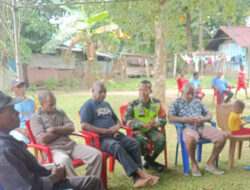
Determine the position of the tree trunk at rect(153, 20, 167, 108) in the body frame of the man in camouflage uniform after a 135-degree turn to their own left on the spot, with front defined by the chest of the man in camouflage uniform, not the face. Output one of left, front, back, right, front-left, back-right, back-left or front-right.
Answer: front-left

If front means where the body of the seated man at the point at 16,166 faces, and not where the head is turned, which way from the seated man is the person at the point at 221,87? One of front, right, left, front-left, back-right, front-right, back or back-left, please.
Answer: front-left

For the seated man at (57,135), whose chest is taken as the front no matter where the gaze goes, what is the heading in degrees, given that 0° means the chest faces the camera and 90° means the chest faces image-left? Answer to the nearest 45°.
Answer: approximately 315°

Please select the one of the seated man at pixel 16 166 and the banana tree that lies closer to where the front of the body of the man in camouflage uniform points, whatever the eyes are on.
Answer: the seated man

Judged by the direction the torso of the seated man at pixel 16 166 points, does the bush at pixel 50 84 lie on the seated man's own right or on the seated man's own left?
on the seated man's own left

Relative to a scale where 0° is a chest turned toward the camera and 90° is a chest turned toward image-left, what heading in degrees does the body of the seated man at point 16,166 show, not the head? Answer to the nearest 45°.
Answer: approximately 270°

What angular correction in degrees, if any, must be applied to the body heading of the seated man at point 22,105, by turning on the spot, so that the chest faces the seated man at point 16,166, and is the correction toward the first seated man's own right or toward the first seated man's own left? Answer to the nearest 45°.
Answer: approximately 45° to the first seated man's own left
